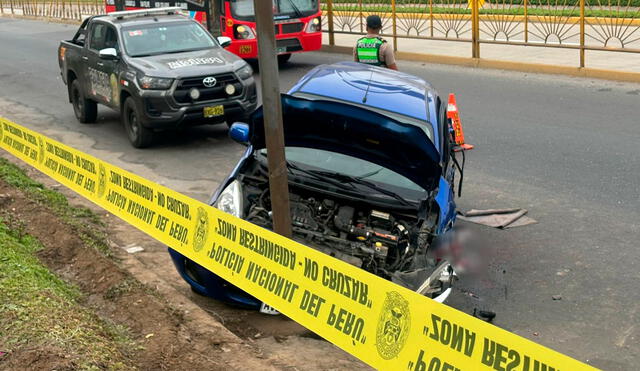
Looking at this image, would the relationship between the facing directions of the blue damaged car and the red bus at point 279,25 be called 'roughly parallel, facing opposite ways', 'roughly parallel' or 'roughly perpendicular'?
roughly perpendicular

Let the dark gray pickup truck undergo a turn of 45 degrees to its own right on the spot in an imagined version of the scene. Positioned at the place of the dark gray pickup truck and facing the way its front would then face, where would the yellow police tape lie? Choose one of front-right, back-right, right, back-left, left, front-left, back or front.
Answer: front

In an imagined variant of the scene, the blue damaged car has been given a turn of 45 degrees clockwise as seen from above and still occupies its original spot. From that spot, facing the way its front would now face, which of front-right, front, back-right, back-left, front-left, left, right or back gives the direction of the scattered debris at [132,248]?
front-right

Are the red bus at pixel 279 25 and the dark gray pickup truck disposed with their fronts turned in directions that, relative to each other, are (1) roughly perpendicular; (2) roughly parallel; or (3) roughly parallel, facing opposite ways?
roughly parallel

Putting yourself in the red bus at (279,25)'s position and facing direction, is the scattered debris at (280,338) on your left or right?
on your right

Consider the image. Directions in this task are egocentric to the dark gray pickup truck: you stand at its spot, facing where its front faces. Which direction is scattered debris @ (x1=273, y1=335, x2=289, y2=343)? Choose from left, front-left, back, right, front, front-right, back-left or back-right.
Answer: front-right

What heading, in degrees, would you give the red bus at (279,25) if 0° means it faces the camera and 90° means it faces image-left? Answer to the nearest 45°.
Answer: approximately 315°

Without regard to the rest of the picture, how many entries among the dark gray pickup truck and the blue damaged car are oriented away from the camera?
0

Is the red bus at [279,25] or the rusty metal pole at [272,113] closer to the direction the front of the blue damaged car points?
the rusty metal pole

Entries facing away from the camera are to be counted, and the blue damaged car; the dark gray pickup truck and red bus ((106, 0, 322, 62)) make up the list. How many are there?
0

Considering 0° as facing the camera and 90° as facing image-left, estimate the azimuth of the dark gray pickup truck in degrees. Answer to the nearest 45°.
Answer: approximately 315°
